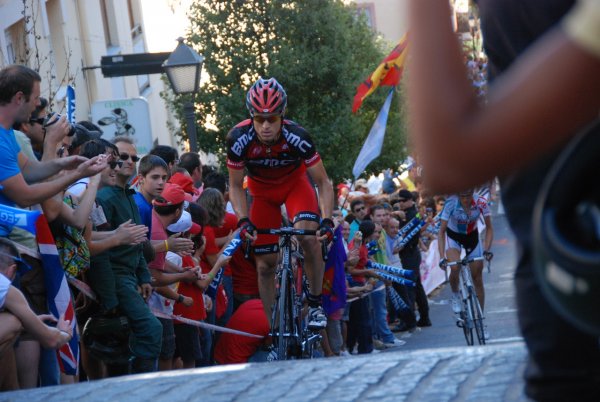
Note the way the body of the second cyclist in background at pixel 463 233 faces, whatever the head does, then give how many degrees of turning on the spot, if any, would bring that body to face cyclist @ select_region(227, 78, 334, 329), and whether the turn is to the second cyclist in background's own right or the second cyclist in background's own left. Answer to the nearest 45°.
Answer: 0° — they already face them

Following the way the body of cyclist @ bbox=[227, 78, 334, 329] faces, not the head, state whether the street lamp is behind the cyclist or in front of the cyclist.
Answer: behind

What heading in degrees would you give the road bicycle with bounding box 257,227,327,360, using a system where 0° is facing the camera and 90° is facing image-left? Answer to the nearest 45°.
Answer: approximately 0°

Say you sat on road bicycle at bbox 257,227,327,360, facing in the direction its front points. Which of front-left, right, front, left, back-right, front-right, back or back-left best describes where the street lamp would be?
back

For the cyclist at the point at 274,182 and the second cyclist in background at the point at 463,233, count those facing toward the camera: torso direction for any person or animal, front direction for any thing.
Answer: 2

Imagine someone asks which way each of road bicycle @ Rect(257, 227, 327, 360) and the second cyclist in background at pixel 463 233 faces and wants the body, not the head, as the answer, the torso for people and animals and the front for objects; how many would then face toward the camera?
2

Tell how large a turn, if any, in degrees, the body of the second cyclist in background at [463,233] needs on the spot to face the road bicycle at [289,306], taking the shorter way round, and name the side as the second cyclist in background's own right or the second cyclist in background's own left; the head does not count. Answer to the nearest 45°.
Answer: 0° — they already face it

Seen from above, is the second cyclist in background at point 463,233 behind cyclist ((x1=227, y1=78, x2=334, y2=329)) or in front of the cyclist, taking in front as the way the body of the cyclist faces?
behind
